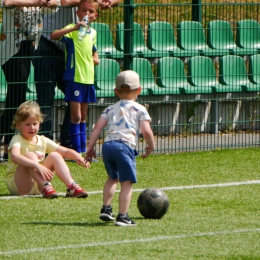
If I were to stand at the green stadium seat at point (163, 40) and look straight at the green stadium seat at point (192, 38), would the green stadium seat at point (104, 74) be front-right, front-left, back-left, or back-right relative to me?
back-right

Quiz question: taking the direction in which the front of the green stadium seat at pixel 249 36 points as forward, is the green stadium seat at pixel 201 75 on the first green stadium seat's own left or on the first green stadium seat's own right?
on the first green stadium seat's own right

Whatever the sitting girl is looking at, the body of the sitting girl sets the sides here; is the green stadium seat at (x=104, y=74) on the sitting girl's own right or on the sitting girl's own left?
on the sitting girl's own left

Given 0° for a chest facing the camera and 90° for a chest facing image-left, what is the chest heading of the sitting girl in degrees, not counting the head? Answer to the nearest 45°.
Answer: approximately 315°
